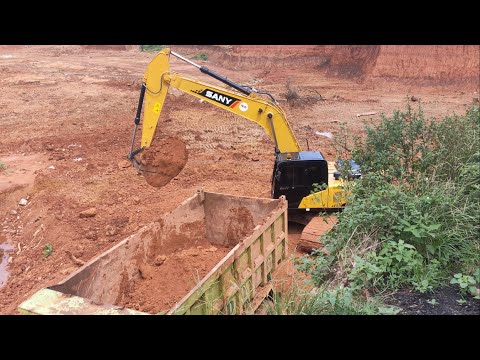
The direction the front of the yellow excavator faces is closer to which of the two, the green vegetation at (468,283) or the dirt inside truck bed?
the dirt inside truck bed

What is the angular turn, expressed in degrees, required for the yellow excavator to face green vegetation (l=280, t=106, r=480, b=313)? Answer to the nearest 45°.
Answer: approximately 90° to its left

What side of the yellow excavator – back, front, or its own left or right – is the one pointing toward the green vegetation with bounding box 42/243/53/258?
front

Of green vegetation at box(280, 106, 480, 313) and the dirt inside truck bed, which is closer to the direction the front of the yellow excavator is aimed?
the dirt inside truck bed

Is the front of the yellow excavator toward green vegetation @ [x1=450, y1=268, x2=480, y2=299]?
no

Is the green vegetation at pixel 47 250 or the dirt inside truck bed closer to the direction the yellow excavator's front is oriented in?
the green vegetation

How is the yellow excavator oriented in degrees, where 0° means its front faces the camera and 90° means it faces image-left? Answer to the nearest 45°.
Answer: approximately 90°

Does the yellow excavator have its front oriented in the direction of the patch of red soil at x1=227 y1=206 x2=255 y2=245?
no

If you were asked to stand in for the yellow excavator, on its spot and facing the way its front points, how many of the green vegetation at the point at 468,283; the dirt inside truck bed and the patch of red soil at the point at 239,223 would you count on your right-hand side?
0

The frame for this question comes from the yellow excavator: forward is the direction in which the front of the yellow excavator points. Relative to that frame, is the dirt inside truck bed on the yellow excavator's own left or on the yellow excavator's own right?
on the yellow excavator's own left

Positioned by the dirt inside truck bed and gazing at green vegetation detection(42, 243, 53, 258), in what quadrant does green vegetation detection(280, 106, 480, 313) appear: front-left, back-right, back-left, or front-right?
back-right
